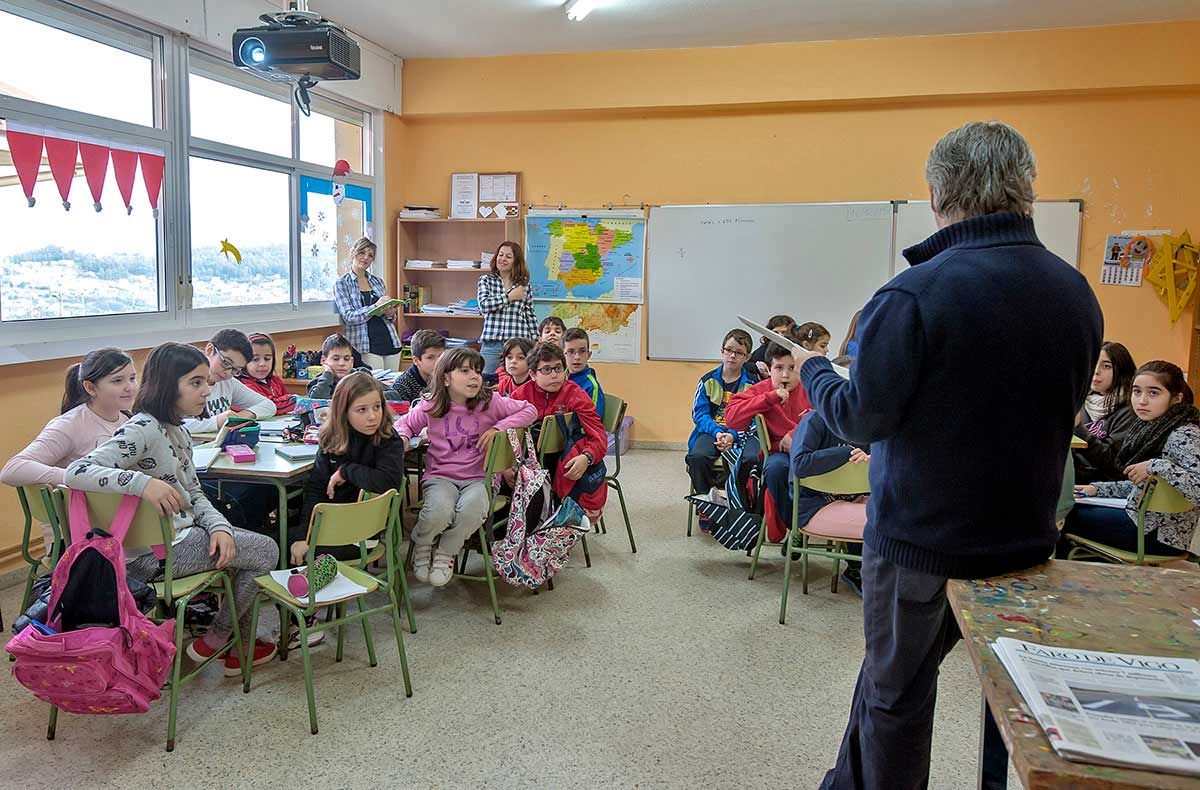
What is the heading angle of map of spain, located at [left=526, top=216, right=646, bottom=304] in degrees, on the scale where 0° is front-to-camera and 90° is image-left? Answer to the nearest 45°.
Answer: approximately 0°

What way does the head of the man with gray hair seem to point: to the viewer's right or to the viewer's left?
to the viewer's left

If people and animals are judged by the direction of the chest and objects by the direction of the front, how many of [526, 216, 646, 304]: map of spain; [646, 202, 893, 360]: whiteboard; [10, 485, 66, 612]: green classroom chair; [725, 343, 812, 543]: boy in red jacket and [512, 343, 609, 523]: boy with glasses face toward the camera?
4

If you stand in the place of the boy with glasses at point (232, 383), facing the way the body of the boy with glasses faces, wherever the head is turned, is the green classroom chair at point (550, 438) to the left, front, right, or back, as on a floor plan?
front

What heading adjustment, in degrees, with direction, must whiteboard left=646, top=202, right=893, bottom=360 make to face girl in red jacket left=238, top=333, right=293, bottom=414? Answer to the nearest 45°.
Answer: approximately 45° to its right

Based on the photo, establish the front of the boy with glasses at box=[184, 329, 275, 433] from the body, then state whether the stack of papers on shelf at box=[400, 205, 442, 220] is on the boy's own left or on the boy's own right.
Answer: on the boy's own left

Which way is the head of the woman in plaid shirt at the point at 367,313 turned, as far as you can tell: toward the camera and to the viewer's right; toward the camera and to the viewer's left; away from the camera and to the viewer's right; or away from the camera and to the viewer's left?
toward the camera and to the viewer's right
